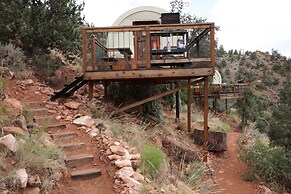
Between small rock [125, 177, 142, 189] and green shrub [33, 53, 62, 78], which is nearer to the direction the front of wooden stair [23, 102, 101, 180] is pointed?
the small rock

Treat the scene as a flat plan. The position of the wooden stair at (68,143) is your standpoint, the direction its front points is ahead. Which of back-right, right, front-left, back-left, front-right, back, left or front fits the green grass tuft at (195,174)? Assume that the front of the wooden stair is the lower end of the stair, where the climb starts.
front-left

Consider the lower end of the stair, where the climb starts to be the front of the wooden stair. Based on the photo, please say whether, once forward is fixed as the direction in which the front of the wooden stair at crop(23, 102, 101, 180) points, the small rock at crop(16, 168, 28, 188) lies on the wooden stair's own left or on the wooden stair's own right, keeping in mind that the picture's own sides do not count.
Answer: on the wooden stair's own right

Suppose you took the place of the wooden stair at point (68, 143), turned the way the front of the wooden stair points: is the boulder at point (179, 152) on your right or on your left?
on your left

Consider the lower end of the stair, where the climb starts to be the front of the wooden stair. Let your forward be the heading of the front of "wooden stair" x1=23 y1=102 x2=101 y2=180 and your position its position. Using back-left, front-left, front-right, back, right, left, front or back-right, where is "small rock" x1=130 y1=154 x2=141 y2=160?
front

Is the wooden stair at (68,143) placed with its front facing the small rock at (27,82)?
no

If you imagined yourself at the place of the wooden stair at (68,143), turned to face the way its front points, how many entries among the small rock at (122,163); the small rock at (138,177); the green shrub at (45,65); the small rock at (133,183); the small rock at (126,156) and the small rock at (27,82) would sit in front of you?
4

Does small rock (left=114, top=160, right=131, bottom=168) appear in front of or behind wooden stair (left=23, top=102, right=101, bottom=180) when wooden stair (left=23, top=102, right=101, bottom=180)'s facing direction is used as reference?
in front

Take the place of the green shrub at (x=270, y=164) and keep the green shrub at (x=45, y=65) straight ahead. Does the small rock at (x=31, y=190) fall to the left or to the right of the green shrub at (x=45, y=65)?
left

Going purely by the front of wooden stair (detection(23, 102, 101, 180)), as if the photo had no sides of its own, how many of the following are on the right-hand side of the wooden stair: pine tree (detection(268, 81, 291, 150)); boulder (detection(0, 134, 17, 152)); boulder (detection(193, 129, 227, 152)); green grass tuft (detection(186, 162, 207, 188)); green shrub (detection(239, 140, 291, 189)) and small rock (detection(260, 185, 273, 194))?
1

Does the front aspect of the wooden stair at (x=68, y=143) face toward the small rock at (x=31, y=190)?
no

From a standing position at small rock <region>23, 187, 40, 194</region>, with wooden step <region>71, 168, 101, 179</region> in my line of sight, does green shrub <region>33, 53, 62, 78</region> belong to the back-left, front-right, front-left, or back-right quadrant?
front-left

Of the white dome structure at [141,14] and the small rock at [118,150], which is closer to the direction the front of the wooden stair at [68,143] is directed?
the small rock

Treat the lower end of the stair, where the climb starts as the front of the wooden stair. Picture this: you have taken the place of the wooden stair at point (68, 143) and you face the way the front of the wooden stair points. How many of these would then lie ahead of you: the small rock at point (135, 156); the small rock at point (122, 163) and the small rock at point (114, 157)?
3

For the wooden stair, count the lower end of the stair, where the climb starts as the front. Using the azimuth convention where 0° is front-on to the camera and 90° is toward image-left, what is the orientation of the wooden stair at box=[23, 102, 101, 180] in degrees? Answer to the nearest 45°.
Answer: approximately 315°

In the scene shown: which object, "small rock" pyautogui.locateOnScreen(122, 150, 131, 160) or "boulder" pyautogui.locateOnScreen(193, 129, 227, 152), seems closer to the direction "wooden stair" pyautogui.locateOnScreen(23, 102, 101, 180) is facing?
the small rock

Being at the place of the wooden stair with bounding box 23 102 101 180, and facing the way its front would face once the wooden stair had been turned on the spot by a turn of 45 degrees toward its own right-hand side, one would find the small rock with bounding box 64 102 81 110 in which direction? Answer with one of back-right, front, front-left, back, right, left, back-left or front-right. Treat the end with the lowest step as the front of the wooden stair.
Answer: back

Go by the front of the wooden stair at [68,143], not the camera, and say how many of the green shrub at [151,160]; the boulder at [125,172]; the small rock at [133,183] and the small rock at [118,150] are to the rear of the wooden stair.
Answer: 0

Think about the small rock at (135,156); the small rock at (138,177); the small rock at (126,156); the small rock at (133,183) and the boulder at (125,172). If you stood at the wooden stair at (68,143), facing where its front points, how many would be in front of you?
5

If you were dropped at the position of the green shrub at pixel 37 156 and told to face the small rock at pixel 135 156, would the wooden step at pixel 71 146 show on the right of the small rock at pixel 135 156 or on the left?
left

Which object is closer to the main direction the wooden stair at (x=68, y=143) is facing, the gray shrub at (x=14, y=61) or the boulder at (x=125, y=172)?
the boulder

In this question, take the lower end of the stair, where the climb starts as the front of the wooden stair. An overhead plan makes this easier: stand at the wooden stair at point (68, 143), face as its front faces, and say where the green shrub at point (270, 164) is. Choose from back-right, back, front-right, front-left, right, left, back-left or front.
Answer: front-left
